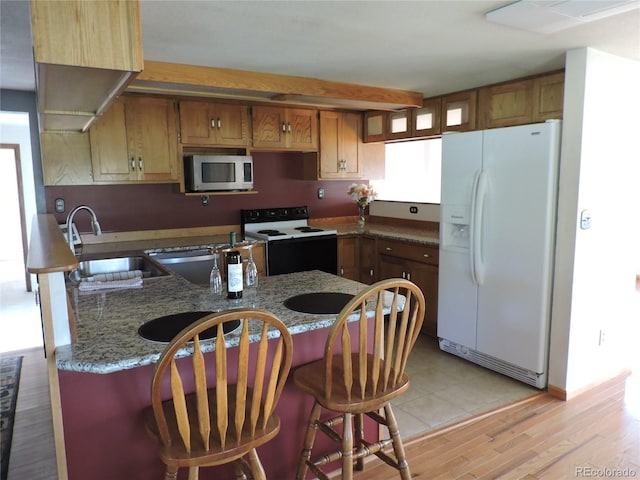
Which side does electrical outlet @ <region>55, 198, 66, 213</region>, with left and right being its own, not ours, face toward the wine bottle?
front

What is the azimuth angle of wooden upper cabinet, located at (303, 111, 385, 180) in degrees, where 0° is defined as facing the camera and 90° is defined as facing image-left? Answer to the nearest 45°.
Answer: approximately 0°

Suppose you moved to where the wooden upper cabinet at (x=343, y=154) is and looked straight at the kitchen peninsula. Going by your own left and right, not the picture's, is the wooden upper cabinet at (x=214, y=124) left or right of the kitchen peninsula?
right

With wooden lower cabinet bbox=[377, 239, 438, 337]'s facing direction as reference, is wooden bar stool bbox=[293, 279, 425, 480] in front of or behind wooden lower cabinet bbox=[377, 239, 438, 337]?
in front

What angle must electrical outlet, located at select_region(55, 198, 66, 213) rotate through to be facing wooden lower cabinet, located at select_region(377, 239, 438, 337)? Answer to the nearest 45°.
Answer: approximately 45° to its left

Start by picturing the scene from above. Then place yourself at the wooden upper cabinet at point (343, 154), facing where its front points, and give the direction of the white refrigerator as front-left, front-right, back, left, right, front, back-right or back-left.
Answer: front-left

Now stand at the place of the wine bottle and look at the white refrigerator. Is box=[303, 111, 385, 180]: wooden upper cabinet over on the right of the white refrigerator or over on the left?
left

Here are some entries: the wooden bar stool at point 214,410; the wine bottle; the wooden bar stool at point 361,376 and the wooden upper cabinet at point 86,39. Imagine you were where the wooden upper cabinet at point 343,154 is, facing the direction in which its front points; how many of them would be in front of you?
4

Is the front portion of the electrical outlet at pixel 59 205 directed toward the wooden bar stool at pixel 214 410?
yes

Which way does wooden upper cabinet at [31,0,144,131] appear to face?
to the viewer's right

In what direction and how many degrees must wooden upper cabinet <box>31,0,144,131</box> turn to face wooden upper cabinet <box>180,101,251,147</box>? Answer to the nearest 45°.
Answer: approximately 90° to its left
